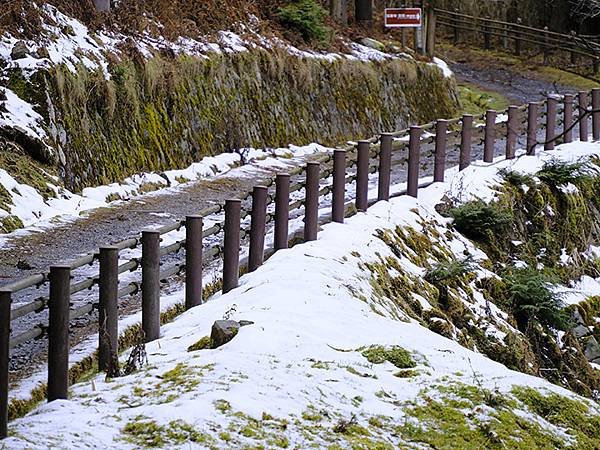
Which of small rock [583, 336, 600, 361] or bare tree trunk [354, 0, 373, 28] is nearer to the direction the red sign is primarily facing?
the small rock

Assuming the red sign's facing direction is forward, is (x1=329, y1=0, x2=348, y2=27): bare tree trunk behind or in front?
behind

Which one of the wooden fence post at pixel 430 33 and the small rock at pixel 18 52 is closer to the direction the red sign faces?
the small rock

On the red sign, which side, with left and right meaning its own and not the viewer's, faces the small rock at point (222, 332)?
front

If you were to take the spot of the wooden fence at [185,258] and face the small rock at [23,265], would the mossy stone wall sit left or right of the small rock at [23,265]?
right

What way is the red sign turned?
toward the camera

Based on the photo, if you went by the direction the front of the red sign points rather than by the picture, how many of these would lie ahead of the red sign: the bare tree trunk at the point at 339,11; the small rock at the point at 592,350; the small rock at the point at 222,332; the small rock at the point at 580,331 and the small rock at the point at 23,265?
4

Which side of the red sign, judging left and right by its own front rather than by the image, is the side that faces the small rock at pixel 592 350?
front

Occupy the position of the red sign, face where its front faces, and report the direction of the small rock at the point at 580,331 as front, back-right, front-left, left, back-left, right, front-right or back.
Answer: front

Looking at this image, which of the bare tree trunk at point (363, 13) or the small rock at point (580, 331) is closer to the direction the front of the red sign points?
the small rock

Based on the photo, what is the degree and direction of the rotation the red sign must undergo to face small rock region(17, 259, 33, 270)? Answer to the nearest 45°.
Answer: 0° — it already faces it

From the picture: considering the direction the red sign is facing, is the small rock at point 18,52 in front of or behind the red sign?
in front

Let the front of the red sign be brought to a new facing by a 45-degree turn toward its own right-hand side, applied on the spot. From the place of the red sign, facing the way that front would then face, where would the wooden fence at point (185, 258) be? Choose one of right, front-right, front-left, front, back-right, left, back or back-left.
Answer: front-left
